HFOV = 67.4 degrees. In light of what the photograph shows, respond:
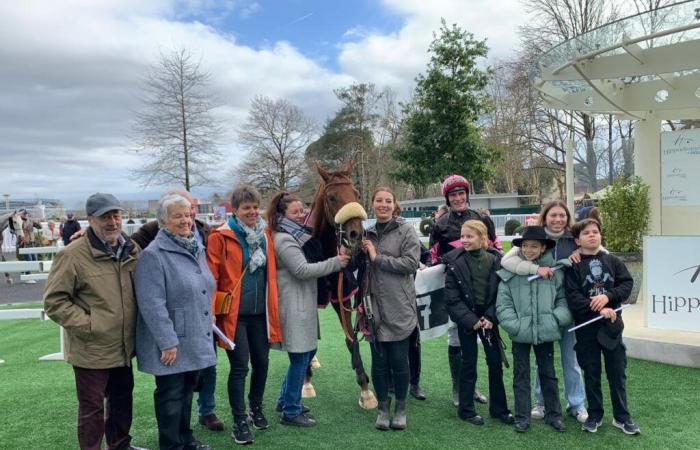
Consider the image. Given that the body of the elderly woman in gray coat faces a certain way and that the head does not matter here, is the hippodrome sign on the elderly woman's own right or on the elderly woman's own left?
on the elderly woman's own left

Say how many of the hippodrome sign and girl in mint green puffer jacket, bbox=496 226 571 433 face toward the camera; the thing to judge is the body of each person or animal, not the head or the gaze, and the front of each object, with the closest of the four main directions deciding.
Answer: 2

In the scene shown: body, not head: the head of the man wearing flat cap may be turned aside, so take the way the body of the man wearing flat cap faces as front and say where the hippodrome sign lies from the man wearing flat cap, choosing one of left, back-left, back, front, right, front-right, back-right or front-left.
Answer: front-left

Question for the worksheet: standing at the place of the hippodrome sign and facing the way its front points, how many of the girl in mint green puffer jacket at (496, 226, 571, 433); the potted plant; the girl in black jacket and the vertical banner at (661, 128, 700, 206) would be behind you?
2

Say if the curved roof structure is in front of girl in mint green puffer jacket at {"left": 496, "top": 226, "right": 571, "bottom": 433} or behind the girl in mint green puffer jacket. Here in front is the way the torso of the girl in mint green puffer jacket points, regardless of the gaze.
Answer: behind

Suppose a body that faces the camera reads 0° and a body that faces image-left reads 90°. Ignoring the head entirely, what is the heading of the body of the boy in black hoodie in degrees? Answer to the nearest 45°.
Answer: approximately 0°

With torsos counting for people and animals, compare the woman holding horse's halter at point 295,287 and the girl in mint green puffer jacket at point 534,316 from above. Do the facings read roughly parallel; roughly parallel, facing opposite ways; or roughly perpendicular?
roughly perpendicular

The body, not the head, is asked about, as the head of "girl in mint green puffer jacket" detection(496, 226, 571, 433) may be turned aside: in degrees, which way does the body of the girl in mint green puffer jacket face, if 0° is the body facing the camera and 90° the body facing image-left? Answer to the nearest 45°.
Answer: approximately 0°

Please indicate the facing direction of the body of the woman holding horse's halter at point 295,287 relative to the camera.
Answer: to the viewer's right

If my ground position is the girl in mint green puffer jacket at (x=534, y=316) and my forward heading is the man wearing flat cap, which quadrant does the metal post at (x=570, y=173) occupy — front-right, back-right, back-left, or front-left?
back-right
